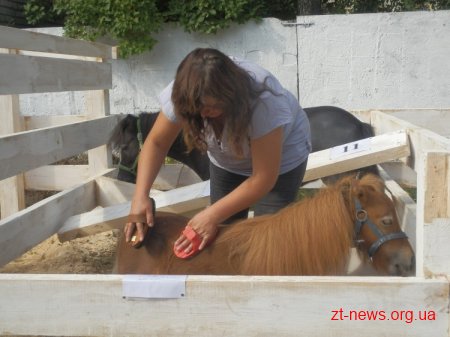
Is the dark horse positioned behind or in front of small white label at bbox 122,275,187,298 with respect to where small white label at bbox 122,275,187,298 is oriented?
behind

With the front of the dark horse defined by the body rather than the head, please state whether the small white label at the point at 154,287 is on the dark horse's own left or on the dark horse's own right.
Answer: on the dark horse's own left

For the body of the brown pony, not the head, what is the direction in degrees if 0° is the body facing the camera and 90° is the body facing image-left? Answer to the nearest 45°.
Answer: approximately 270°

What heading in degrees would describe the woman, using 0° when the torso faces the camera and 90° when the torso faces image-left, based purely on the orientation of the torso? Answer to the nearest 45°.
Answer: approximately 45°

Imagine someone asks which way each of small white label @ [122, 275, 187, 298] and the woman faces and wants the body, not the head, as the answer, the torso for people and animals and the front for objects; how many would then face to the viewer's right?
0

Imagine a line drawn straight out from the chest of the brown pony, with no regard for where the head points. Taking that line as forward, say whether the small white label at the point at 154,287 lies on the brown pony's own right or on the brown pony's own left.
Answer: on the brown pony's own right

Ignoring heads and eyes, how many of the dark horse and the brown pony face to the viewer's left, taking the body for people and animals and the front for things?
1

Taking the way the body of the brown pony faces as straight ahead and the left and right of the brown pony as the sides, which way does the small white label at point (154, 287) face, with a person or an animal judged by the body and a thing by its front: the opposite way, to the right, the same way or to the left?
to the right

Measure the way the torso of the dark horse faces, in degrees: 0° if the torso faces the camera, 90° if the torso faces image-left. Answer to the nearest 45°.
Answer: approximately 90°

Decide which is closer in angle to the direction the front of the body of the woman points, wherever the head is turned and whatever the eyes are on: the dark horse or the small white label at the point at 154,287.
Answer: the small white label

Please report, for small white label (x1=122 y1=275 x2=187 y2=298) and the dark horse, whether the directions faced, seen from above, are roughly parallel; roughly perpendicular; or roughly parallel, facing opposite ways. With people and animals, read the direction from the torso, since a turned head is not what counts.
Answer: roughly perpendicular
